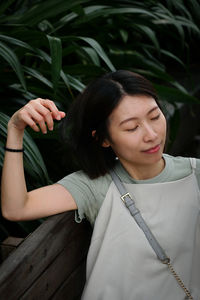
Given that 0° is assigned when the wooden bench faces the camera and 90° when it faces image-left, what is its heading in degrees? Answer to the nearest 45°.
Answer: approximately 315°

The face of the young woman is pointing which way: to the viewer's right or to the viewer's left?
to the viewer's right
